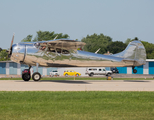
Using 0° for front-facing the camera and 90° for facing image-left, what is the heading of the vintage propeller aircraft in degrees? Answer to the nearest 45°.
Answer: approximately 90°
